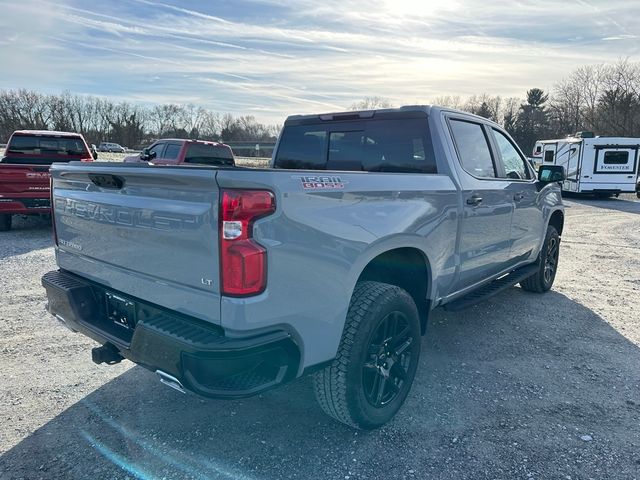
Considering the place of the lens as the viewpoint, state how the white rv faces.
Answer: facing away from the viewer and to the left of the viewer

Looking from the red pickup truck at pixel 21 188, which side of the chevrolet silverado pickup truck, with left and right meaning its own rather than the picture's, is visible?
left

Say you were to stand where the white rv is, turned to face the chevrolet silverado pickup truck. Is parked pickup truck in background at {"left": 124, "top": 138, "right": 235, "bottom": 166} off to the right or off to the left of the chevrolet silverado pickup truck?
right

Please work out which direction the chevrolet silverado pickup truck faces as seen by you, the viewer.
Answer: facing away from the viewer and to the right of the viewer

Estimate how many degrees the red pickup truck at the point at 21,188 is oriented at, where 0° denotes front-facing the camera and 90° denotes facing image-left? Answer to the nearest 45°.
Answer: approximately 180°

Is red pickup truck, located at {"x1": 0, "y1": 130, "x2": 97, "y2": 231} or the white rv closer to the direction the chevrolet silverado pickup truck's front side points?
the white rv
